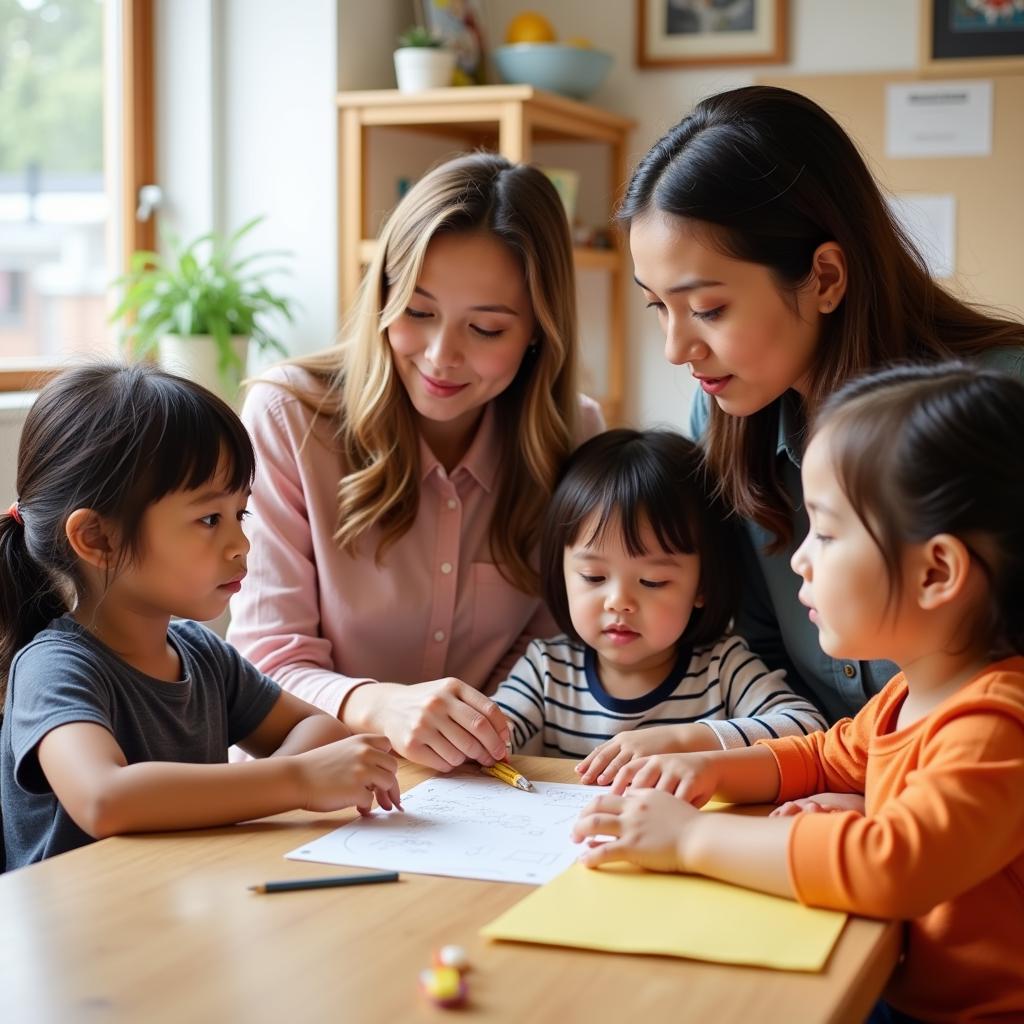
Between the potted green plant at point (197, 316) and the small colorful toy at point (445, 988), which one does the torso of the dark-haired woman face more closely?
the small colorful toy

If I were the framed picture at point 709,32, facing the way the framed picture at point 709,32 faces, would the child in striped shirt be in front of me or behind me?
in front

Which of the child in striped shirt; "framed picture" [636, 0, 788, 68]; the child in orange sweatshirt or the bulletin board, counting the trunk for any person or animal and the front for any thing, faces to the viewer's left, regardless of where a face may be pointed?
the child in orange sweatshirt

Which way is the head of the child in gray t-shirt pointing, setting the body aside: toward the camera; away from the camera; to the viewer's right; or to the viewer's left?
to the viewer's right

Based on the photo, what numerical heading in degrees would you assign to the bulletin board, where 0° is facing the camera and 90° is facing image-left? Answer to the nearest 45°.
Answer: approximately 0°

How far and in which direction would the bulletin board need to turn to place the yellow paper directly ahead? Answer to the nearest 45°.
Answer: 0° — it already faces it

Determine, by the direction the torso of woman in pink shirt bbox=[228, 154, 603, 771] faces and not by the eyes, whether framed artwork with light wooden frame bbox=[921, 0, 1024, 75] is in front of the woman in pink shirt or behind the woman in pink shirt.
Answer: behind

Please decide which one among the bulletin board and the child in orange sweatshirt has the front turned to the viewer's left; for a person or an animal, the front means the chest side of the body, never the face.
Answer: the child in orange sweatshirt
